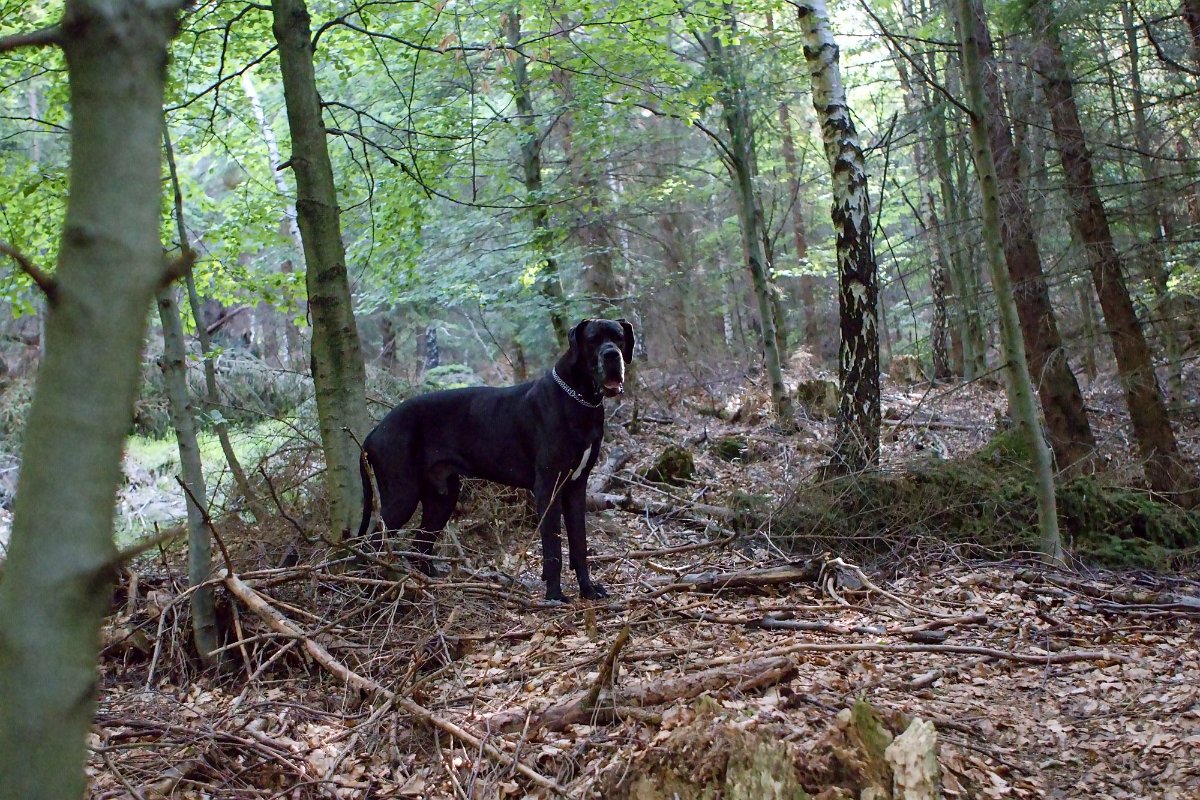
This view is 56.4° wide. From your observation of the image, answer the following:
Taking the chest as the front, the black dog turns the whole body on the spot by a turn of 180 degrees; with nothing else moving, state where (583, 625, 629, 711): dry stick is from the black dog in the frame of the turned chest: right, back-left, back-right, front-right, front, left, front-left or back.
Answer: back-left

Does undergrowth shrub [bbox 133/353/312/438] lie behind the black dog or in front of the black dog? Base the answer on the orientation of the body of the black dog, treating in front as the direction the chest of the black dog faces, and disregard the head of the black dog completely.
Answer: behind

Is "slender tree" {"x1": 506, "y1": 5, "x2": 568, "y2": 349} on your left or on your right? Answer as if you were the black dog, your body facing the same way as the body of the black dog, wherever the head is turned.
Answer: on your left

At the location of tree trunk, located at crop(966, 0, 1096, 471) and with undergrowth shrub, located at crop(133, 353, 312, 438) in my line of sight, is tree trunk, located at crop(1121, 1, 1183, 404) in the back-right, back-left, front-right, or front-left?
back-right

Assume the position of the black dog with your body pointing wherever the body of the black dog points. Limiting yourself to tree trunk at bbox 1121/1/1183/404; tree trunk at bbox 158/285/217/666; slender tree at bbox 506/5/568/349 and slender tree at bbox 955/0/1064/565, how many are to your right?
1

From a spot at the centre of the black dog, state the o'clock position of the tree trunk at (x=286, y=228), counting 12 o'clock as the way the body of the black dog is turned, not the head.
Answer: The tree trunk is roughly at 7 o'clock from the black dog.

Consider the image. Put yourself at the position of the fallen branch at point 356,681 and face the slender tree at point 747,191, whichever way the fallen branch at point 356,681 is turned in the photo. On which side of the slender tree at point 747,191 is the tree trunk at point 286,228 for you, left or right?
left

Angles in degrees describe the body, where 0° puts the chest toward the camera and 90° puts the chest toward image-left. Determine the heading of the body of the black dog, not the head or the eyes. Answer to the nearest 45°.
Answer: approximately 315°

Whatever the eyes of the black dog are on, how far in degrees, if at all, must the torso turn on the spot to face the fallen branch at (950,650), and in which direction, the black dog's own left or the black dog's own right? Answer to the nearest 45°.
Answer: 0° — it already faces it
